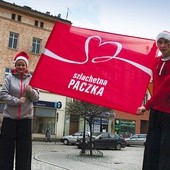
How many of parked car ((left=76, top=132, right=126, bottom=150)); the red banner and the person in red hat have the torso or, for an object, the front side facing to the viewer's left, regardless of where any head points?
1

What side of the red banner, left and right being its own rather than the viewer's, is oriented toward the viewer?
front

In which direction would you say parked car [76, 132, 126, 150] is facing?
to the viewer's left

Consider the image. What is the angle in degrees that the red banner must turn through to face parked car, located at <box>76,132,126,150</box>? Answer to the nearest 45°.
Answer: approximately 180°

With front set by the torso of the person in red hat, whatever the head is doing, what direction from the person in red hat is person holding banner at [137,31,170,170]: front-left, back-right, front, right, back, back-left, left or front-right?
front-left

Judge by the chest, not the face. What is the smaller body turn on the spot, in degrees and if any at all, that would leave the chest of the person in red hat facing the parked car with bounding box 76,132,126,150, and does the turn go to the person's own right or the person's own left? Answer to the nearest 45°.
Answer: approximately 180°

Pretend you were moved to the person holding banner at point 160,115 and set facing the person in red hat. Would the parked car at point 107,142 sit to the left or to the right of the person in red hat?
right

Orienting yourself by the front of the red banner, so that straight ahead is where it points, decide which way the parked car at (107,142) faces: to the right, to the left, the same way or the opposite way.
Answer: to the right

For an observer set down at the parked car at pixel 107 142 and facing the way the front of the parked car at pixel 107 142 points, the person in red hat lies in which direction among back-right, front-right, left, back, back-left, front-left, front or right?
left

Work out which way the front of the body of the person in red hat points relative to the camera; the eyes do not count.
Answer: toward the camera

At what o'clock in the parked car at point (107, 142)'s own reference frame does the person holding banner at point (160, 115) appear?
The person holding banner is roughly at 9 o'clock from the parked car.

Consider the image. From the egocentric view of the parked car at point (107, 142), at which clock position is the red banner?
The red banner is roughly at 9 o'clock from the parked car.

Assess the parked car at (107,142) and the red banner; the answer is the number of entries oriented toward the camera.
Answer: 1

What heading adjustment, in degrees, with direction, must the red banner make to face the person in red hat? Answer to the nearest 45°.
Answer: approximately 135° to its right
